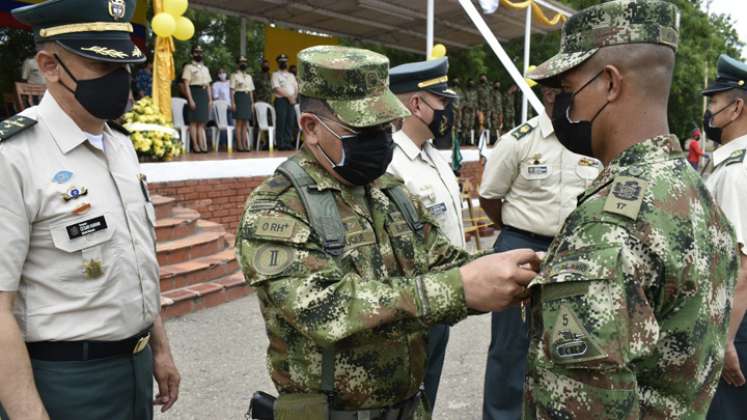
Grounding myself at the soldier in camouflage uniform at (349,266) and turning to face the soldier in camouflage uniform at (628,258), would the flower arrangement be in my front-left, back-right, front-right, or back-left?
back-left

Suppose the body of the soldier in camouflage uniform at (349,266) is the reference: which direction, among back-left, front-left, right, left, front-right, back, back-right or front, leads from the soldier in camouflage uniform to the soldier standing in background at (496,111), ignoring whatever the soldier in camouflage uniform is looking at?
back-left

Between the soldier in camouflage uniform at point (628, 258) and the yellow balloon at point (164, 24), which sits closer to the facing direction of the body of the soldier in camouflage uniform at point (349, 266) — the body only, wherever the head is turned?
the soldier in camouflage uniform

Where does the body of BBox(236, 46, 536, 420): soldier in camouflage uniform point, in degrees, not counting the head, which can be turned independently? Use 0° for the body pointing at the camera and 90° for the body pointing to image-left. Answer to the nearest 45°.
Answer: approximately 315°

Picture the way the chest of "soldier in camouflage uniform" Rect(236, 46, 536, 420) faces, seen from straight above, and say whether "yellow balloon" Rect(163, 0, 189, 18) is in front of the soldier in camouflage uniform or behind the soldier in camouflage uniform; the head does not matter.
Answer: behind

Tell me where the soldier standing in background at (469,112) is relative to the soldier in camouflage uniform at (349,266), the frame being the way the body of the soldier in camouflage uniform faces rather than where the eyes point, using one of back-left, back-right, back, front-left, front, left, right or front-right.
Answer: back-left

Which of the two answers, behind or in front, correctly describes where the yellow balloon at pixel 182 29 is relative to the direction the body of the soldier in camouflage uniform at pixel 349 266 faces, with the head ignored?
behind
